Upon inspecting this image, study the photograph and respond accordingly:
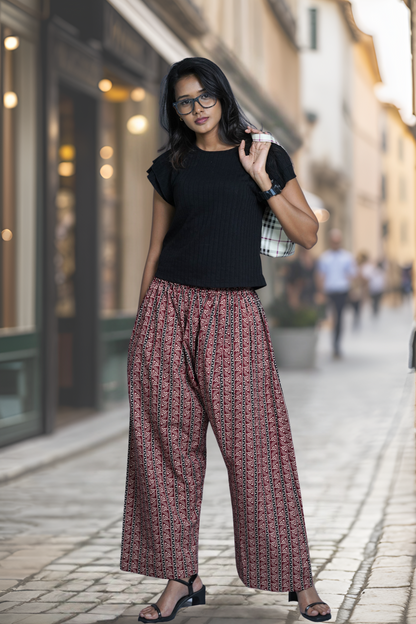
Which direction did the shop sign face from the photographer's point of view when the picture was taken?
facing the viewer and to the right of the viewer

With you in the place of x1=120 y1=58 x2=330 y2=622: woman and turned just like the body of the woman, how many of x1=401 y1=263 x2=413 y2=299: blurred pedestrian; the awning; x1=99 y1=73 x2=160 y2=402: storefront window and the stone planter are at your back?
4

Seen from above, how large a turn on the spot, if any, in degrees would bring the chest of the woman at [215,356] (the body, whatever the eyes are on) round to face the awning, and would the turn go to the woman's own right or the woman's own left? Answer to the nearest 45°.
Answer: approximately 180°

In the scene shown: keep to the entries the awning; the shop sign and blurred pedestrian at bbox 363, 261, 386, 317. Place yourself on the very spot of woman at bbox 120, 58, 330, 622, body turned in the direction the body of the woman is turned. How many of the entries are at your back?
3

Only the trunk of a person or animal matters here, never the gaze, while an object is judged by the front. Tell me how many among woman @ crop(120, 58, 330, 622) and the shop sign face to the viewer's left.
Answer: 0

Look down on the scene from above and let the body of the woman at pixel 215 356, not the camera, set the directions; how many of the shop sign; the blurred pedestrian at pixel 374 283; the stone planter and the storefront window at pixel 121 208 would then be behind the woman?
4

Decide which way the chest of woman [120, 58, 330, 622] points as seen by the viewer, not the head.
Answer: toward the camera

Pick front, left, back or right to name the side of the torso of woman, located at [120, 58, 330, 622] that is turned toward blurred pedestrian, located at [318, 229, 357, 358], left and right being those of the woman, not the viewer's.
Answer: back

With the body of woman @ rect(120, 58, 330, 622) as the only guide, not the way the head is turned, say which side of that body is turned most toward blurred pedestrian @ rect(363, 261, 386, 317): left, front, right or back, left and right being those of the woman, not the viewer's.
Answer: back

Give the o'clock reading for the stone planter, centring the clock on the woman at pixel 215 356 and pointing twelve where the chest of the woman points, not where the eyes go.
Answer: The stone planter is roughly at 6 o'clock from the woman.
